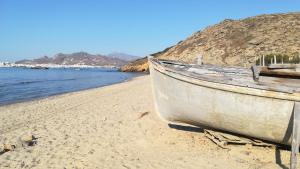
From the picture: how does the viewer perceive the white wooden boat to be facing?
facing away from the viewer and to the left of the viewer
